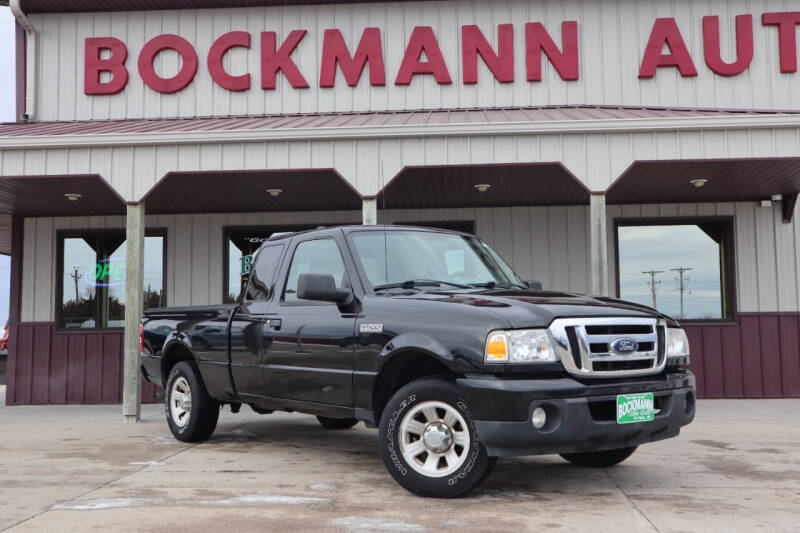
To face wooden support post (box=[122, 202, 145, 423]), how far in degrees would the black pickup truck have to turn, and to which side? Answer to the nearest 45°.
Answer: approximately 180°

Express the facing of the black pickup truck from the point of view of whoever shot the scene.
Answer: facing the viewer and to the right of the viewer
